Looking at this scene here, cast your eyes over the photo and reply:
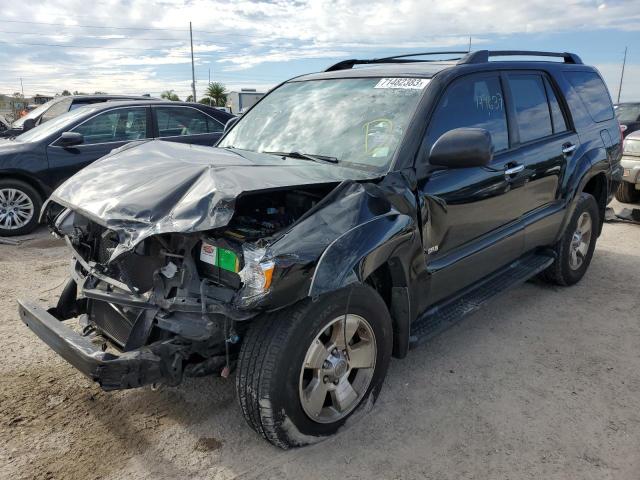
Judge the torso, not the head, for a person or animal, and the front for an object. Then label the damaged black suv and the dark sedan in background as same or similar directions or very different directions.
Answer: same or similar directions

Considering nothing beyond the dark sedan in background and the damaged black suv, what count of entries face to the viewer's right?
0

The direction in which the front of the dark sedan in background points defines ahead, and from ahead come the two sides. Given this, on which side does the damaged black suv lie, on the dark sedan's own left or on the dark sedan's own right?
on the dark sedan's own left

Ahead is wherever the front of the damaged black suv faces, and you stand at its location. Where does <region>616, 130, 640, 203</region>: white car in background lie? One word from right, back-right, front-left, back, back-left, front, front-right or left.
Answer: back

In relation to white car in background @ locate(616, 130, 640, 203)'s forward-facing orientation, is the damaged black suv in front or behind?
in front

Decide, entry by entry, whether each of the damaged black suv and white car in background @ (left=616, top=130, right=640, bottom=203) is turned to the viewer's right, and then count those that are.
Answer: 0

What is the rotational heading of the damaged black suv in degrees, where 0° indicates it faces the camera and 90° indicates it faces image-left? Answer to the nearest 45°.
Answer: approximately 45°

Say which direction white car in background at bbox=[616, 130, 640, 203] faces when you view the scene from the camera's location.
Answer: facing the viewer and to the left of the viewer

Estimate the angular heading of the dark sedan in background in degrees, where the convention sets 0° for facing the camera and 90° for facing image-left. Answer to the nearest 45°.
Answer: approximately 90°
